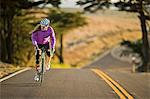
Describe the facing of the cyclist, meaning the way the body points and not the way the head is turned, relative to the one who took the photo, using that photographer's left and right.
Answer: facing the viewer

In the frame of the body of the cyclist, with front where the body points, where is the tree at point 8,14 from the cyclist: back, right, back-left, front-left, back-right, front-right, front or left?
back

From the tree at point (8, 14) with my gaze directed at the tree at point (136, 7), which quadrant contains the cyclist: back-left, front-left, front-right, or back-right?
front-right
